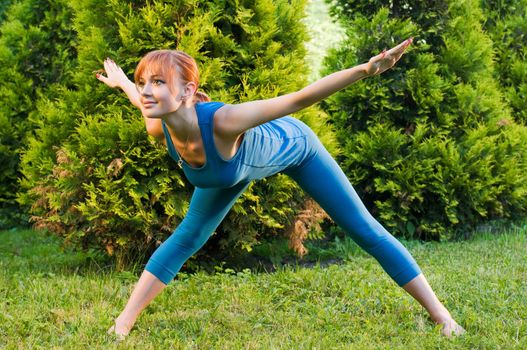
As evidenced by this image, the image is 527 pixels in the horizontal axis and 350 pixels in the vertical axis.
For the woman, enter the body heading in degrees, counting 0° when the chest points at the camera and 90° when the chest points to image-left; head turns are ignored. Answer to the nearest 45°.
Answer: approximately 45°

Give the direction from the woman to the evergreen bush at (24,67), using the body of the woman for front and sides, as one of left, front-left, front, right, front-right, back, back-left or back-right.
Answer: right

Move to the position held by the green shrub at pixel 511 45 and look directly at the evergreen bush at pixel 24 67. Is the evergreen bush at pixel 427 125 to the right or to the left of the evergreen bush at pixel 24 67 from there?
left

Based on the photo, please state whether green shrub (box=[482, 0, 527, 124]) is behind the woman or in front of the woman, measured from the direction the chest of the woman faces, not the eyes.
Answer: behind

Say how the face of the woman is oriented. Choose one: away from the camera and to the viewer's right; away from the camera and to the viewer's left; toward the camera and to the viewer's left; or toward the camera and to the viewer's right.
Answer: toward the camera and to the viewer's left
